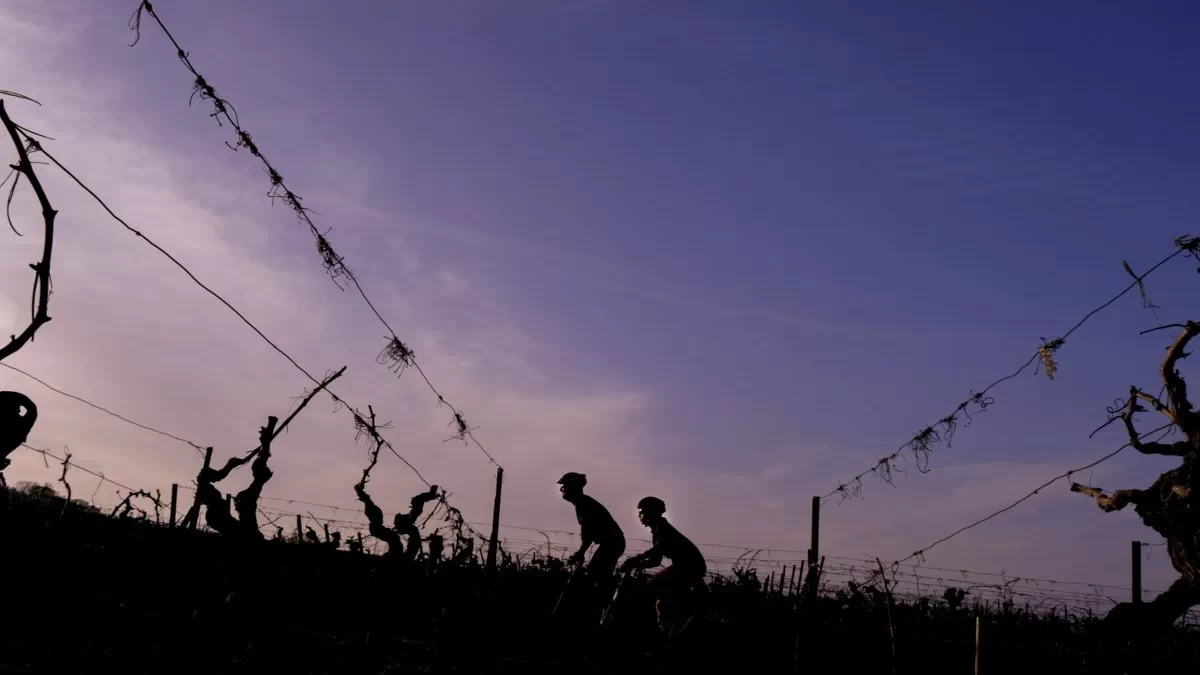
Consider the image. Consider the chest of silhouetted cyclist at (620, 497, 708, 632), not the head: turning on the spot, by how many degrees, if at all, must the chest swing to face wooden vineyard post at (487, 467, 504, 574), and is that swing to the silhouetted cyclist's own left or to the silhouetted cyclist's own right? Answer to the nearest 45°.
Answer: approximately 45° to the silhouetted cyclist's own right

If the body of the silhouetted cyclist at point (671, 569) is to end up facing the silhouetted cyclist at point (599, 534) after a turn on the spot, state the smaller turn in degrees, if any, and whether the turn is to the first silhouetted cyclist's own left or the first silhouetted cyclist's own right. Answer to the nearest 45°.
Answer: approximately 45° to the first silhouetted cyclist's own right

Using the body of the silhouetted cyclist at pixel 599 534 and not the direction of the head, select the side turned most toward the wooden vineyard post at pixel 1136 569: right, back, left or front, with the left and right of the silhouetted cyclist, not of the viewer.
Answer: back

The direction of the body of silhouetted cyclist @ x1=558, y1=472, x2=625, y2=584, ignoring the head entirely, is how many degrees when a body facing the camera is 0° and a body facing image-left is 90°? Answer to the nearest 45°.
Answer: approximately 90°

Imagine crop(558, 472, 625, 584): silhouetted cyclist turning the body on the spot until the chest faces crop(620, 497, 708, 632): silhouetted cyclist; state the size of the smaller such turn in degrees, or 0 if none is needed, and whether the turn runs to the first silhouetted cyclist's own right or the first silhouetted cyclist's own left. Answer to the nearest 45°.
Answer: approximately 135° to the first silhouetted cyclist's own left

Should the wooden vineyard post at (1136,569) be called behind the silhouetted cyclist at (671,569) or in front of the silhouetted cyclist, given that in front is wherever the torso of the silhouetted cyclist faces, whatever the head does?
behind

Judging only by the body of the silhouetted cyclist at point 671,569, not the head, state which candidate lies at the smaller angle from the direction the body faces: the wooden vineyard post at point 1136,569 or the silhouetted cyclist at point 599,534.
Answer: the silhouetted cyclist

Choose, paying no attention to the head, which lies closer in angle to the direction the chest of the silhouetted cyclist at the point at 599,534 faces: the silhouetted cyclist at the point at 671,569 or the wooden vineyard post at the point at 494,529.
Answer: the wooden vineyard post

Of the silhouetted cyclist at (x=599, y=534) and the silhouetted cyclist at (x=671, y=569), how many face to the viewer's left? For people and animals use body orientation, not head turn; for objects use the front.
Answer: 2

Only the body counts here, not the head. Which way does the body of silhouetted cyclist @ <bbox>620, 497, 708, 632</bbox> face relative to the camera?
to the viewer's left
